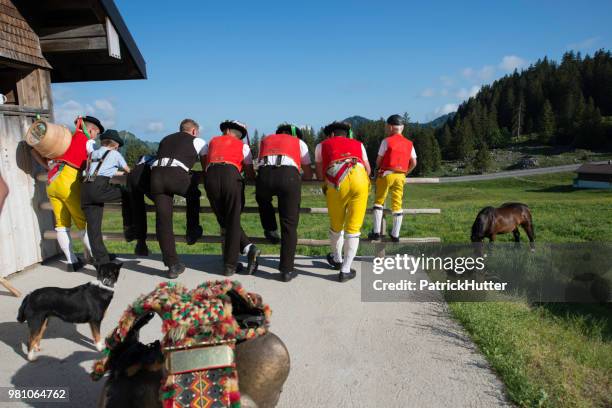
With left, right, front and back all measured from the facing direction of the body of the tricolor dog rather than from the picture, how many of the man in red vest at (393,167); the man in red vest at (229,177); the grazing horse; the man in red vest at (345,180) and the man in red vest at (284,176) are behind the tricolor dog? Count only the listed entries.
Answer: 0

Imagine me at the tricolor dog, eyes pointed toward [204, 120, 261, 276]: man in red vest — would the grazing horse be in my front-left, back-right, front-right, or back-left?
front-right

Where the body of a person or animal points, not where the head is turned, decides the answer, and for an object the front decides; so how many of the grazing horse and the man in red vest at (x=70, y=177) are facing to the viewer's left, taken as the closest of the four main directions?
1

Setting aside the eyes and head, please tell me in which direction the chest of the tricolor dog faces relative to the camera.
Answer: to the viewer's right

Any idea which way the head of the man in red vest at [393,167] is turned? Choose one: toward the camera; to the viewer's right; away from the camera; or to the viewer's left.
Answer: away from the camera

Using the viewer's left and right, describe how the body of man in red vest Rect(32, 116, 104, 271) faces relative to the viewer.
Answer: facing away from the viewer and to the right of the viewer

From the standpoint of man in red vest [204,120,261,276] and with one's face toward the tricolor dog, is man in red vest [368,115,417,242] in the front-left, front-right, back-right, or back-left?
back-left

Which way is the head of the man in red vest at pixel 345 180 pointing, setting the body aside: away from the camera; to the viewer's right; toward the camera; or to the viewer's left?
away from the camera

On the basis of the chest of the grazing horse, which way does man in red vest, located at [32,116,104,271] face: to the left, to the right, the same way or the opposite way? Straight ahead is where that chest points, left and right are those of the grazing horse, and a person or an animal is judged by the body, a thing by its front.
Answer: to the right

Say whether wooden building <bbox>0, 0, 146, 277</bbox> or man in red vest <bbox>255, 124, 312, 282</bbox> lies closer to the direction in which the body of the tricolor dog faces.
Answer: the man in red vest

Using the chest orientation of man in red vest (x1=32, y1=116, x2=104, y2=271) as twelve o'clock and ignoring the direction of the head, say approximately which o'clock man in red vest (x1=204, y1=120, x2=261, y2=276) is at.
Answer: man in red vest (x1=204, y1=120, x2=261, y2=276) is roughly at 3 o'clock from man in red vest (x1=32, y1=116, x2=104, y2=271).

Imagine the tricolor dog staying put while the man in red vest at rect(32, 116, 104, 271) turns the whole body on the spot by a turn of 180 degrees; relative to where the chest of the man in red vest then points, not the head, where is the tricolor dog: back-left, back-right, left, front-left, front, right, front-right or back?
front-left

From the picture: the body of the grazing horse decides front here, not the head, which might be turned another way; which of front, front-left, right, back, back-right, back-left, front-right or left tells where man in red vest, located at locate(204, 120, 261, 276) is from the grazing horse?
front-left

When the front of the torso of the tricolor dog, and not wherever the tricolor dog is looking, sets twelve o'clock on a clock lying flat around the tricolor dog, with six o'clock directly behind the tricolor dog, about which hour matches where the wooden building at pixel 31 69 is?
The wooden building is roughly at 9 o'clock from the tricolor dog.

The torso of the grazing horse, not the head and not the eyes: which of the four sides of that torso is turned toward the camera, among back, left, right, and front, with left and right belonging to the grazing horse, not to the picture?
left
